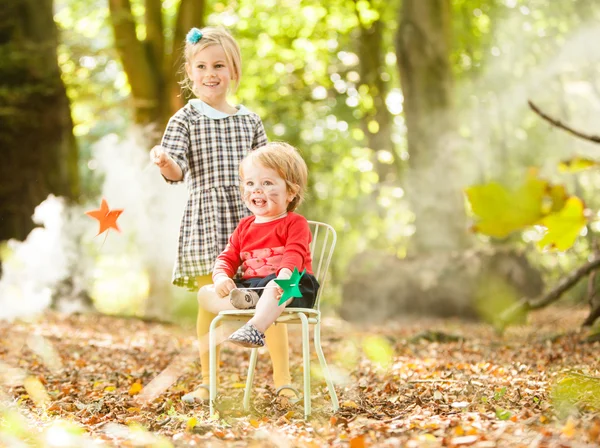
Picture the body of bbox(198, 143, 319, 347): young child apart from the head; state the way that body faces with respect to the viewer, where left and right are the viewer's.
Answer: facing the viewer and to the left of the viewer

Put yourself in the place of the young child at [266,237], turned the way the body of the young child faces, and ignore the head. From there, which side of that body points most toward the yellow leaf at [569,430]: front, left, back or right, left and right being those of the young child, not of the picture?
left

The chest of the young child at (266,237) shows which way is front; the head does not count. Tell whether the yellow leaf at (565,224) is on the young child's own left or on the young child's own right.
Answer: on the young child's own left

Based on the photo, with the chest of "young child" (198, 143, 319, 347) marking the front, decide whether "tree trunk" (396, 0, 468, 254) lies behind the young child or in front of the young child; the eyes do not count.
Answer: behind

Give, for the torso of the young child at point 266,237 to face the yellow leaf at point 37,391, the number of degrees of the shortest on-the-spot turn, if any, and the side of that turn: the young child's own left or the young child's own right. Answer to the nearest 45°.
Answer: approximately 90° to the young child's own right

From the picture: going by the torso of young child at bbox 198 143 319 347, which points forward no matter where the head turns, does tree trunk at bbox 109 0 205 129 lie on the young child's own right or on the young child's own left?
on the young child's own right

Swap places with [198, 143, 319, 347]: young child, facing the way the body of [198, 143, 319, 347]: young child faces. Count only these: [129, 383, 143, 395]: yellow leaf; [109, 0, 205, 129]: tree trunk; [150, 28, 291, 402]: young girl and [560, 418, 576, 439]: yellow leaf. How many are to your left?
1
